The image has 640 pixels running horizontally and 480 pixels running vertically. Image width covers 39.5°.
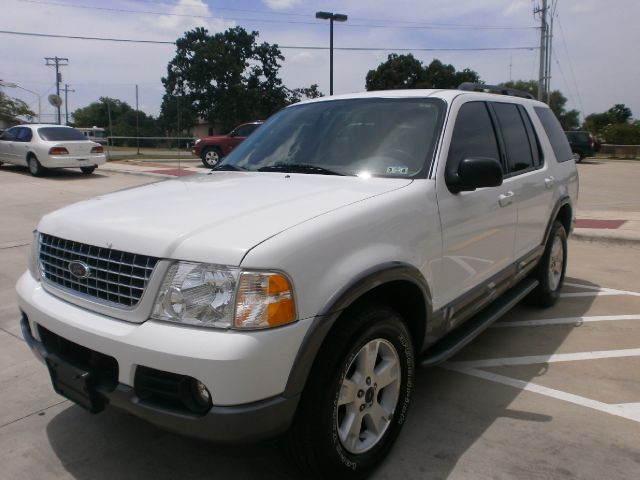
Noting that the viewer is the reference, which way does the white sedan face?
facing away from the viewer and to the left of the viewer

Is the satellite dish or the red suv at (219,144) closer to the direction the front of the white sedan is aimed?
the satellite dish

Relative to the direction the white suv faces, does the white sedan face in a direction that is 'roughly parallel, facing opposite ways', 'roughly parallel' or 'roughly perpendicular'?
roughly perpendicular

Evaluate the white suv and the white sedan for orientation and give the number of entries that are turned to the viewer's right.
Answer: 0

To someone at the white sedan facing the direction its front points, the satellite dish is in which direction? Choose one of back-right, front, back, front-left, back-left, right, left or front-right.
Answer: front-right

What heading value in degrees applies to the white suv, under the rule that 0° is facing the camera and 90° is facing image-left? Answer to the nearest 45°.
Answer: approximately 45°

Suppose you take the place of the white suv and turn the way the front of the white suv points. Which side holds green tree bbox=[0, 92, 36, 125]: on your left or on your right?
on your right
